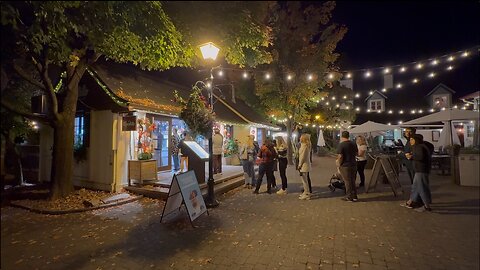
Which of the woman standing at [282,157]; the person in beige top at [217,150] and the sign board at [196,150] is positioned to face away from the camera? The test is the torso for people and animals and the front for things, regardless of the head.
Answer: the person in beige top

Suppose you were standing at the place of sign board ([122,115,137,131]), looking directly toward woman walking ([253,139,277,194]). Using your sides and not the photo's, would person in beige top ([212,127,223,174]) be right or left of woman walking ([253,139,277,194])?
left

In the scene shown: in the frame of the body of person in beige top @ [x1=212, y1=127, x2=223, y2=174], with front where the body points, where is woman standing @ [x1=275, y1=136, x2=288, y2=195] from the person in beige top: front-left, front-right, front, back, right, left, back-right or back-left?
back-right

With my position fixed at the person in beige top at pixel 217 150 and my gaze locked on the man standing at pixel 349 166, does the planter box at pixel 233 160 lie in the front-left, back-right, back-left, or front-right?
back-left
